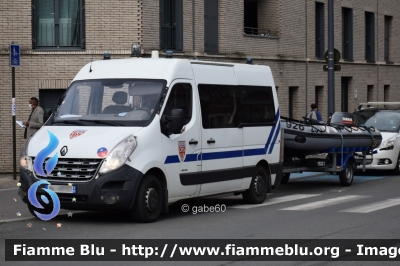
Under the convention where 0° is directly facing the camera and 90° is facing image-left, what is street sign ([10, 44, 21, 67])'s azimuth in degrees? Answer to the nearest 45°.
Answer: approximately 0°

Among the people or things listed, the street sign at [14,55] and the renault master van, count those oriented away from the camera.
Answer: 0

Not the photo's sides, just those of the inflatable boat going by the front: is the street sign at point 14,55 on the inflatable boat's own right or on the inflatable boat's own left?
on the inflatable boat's own right

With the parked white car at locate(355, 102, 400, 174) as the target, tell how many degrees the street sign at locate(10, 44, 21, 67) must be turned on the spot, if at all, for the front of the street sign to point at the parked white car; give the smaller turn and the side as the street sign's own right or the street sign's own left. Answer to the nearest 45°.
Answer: approximately 90° to the street sign's own left

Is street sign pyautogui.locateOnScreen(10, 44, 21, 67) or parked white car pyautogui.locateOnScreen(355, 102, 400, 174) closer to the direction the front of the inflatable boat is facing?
the street sign

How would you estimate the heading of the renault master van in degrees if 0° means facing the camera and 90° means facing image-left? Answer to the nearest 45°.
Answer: approximately 45°

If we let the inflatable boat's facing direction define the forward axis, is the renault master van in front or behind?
in front

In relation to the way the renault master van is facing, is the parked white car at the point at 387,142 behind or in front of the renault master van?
behind

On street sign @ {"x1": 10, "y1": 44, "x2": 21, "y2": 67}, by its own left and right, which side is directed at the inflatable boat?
left

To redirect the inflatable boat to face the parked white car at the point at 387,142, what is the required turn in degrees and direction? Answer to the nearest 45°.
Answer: approximately 135° to its right
